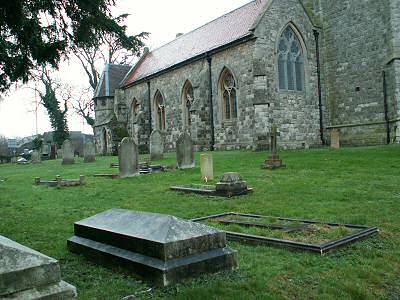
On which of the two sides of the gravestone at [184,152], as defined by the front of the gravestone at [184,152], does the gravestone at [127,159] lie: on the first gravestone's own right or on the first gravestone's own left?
on the first gravestone's own right

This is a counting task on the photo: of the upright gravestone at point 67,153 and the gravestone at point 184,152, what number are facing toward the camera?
2

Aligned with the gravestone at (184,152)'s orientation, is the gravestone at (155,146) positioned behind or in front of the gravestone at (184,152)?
behind

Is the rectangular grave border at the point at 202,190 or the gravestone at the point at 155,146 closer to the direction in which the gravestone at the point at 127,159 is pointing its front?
the rectangular grave border

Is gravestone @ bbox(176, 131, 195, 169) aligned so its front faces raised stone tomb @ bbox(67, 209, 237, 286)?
yes

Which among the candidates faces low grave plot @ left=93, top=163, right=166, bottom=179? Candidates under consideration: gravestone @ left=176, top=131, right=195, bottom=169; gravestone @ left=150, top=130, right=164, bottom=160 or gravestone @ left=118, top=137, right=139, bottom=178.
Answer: gravestone @ left=150, top=130, right=164, bottom=160

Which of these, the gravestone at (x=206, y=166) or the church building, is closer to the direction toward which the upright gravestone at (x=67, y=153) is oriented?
the gravestone

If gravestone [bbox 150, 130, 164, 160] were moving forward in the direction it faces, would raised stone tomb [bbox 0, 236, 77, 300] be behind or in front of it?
in front
